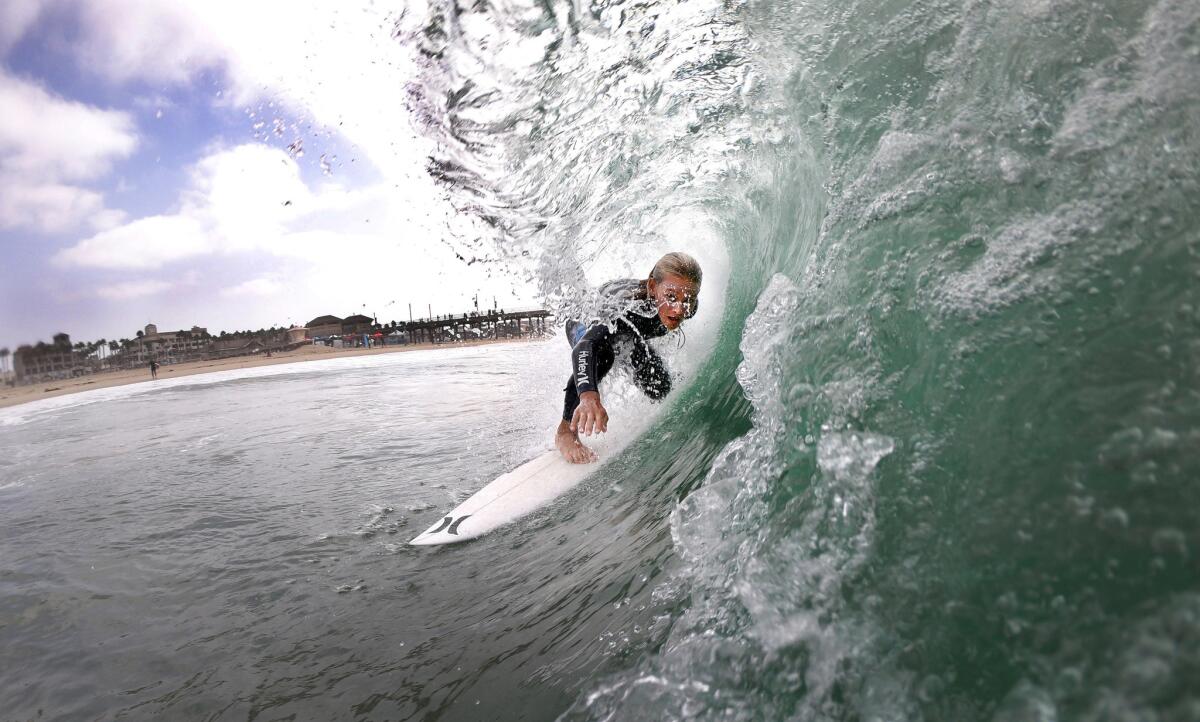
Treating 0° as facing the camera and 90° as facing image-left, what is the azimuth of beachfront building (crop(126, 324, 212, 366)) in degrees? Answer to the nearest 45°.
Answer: approximately 0°

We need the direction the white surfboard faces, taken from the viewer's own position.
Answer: facing the viewer and to the left of the viewer

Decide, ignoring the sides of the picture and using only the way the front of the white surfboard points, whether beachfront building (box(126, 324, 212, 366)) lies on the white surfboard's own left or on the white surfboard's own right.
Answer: on the white surfboard's own right

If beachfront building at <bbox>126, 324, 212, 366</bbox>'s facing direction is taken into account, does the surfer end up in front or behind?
in front

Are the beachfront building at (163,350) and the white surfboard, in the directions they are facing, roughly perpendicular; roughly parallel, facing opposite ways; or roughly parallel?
roughly perpendicular

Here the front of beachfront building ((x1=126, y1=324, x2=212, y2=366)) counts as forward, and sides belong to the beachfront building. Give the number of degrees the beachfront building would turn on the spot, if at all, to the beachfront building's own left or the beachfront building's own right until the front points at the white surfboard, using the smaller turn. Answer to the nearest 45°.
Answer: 0° — it already faces it

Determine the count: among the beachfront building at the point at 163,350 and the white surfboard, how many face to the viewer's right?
0
